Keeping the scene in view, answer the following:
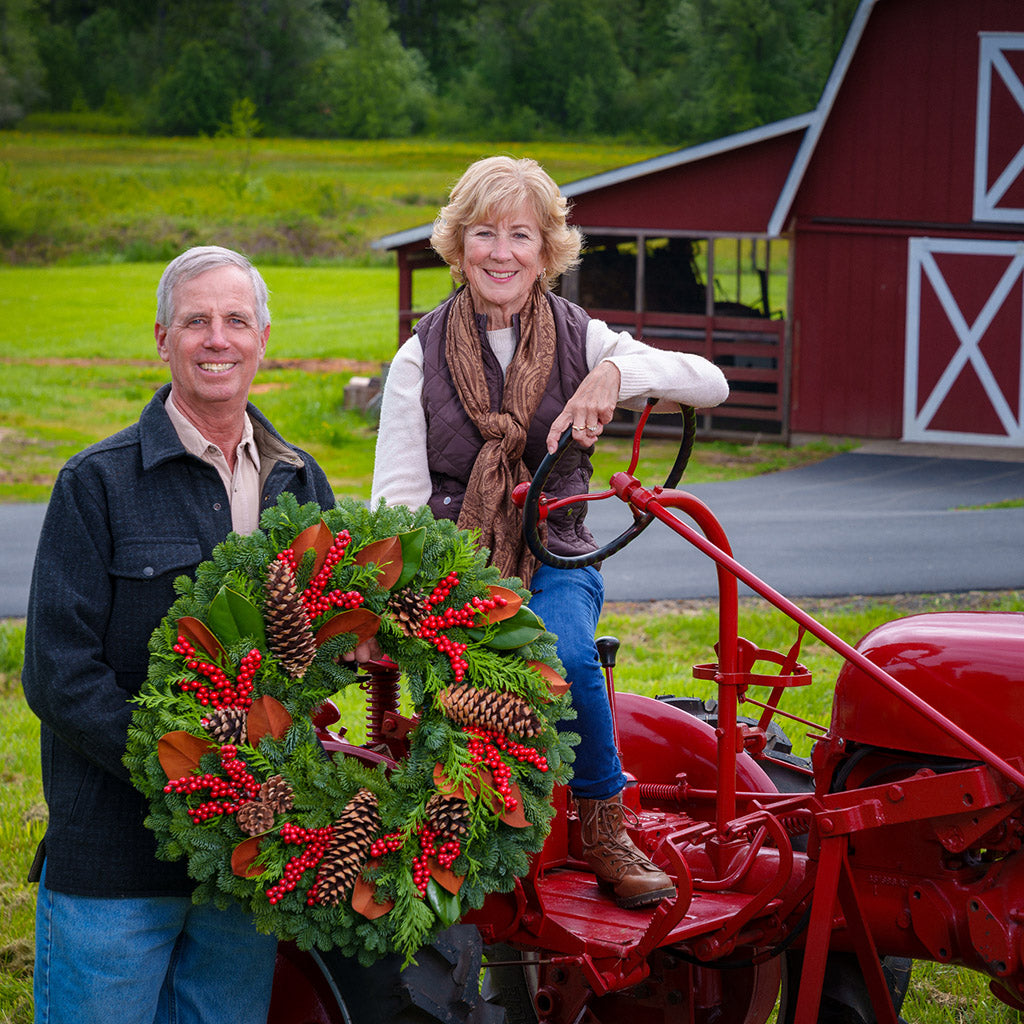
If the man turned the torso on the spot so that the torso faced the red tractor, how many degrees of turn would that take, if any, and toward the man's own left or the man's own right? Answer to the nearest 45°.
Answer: approximately 45° to the man's own left

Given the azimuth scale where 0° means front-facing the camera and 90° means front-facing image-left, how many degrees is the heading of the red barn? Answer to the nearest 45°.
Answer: approximately 0°

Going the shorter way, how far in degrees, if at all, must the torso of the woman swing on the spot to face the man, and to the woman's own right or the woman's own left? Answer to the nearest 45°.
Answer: approximately 45° to the woman's own right

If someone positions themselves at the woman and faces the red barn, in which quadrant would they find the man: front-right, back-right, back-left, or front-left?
back-left

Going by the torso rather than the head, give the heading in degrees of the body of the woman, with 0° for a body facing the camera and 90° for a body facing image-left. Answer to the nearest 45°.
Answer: approximately 0°

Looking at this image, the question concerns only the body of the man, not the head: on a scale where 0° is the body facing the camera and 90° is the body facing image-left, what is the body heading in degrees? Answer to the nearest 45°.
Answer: approximately 315°

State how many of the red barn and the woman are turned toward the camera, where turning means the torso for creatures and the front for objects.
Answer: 2

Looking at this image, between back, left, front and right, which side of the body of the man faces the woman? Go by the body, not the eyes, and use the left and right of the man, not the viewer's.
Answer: left

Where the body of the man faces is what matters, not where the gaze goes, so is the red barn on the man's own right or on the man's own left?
on the man's own left

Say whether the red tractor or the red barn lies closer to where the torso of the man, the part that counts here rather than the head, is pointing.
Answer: the red tractor

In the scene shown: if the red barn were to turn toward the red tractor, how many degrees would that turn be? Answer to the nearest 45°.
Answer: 0° — it already faces it
